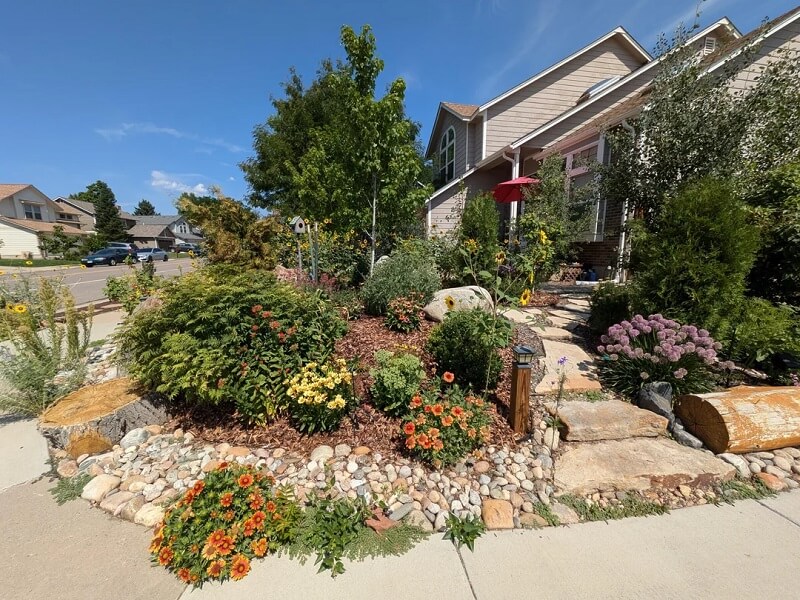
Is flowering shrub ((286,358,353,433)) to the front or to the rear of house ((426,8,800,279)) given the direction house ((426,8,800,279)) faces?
to the front

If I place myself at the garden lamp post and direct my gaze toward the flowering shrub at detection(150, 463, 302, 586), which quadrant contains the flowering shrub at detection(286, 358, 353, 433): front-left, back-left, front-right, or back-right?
front-right

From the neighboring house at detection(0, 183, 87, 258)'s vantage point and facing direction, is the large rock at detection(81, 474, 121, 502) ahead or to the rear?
ahead

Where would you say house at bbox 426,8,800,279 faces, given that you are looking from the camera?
facing the viewer and to the left of the viewer

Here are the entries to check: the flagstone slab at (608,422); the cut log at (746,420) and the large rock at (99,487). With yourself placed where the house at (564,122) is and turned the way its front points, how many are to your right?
0

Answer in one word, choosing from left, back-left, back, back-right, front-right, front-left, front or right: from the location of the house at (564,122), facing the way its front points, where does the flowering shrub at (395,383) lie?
front-left

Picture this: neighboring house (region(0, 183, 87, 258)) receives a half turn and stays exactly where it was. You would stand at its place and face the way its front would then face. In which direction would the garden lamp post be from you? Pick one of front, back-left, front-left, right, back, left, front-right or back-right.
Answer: back-left

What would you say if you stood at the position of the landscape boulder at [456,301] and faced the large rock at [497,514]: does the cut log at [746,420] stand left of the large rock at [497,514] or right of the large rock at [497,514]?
left

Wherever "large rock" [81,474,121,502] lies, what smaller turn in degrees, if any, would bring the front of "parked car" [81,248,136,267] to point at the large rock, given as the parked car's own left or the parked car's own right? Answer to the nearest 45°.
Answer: approximately 45° to the parked car's own left

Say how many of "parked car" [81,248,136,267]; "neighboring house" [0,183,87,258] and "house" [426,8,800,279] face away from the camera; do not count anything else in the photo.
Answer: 0

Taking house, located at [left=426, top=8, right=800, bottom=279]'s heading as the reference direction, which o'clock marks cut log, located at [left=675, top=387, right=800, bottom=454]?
The cut log is roughly at 10 o'clock from the house.

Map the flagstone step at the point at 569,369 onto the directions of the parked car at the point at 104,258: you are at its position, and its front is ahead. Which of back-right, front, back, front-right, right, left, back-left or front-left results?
front-left
